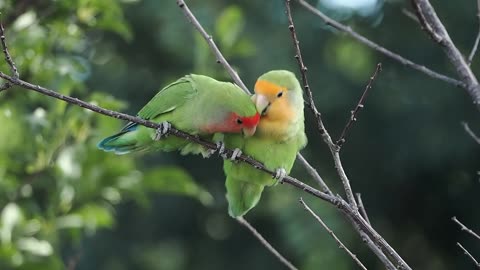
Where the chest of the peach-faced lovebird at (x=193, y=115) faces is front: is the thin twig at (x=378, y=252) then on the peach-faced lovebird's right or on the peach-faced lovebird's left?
on the peach-faced lovebird's right

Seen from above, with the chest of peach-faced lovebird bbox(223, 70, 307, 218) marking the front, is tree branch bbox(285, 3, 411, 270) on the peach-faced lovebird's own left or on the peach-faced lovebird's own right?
on the peach-faced lovebird's own left

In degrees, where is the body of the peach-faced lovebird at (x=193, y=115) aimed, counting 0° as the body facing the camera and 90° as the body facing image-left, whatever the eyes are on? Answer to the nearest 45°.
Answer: approximately 270°

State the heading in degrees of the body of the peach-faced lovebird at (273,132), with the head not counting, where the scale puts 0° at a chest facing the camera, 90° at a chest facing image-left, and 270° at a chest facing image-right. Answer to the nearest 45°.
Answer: approximately 45°

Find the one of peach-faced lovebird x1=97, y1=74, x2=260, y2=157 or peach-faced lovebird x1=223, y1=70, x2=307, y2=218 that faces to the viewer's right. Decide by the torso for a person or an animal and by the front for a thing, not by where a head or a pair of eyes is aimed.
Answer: peach-faced lovebird x1=97, y1=74, x2=260, y2=157

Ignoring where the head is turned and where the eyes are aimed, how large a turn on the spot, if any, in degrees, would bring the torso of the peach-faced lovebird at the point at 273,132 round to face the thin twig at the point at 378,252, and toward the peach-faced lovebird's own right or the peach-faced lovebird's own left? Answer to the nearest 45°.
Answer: approximately 90° to the peach-faced lovebird's own left

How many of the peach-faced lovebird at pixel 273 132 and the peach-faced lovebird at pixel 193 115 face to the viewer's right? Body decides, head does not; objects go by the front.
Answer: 1
